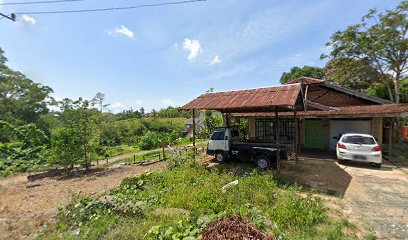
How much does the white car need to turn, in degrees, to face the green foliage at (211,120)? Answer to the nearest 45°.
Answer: approximately 90° to its left

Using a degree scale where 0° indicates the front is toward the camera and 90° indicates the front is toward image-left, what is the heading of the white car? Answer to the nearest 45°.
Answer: approximately 180°

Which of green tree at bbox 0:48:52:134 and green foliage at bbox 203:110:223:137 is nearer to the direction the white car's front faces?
the green foliage

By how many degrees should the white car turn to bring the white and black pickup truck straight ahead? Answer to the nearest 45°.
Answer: approximately 135° to its left

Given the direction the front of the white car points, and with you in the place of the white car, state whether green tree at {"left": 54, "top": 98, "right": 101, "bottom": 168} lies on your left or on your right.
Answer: on your left

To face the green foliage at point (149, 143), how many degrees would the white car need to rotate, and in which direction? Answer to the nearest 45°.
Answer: approximately 90° to its left
